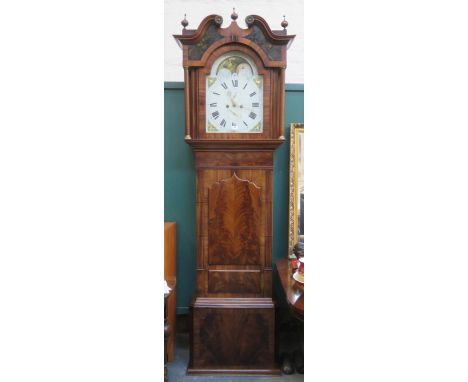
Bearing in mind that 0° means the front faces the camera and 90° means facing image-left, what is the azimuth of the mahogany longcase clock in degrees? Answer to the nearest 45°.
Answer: approximately 0°
